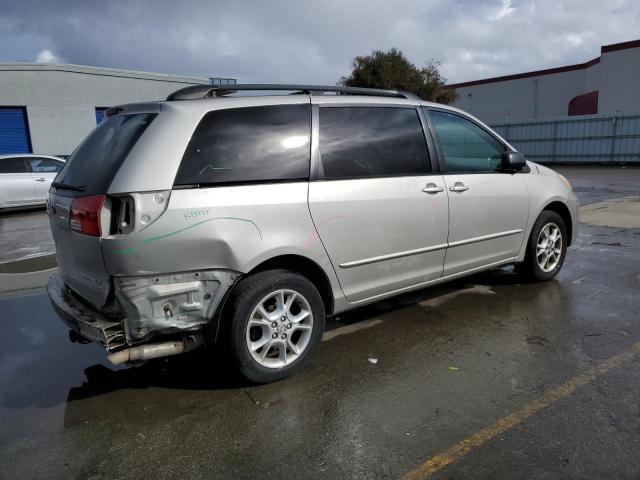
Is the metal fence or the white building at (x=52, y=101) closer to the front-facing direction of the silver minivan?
the metal fence

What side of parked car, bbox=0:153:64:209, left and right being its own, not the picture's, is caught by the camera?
right

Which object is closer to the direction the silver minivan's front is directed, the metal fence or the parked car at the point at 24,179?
the metal fence

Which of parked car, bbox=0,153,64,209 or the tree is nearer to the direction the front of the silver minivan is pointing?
the tree

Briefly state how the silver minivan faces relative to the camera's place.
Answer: facing away from the viewer and to the right of the viewer

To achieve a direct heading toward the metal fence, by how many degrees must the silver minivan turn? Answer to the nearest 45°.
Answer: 0° — it already faces it

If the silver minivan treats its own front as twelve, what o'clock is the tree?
The tree is roughly at 11 o'clock from the silver minivan.

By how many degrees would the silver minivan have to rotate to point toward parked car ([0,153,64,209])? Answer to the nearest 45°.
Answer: approximately 90° to its left

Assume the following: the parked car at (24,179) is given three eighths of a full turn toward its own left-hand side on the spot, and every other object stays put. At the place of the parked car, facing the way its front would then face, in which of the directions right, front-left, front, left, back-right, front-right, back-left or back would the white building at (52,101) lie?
front-right
